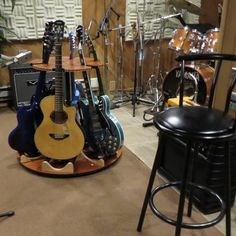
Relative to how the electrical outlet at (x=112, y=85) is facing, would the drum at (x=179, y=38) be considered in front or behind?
in front

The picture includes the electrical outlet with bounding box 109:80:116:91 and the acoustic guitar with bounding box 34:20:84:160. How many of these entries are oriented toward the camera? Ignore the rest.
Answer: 2

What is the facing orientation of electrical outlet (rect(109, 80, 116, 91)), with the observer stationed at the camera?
facing the viewer

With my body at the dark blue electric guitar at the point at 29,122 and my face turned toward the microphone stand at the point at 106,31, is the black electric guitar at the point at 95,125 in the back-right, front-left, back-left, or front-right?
front-right

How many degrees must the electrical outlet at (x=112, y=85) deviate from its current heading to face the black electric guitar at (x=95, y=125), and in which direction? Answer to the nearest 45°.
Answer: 0° — it already faces it

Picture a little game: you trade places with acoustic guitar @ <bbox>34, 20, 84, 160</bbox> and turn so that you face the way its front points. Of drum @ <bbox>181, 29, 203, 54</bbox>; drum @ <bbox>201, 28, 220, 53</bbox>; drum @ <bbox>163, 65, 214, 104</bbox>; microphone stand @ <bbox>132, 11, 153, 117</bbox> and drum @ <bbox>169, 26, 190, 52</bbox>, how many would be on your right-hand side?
0

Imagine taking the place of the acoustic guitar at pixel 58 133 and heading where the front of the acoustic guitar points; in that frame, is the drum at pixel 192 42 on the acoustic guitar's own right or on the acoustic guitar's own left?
on the acoustic guitar's own left

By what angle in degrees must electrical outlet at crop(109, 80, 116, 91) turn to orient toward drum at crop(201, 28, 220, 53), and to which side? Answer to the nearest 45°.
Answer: approximately 45° to its left

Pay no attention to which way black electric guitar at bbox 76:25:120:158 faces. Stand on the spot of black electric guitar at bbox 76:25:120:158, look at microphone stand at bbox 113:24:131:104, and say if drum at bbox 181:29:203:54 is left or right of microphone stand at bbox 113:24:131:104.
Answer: right

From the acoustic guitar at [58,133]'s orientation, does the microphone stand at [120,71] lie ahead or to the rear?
to the rear

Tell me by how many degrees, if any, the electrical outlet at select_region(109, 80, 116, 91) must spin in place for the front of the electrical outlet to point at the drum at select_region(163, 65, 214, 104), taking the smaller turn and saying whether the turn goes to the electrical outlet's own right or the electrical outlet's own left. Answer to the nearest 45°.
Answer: approximately 45° to the electrical outlet's own left

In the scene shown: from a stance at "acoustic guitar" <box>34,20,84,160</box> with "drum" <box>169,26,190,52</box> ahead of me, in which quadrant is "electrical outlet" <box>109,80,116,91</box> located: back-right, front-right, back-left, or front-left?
front-left

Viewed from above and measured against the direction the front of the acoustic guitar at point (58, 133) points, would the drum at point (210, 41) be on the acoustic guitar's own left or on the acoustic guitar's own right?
on the acoustic guitar's own left

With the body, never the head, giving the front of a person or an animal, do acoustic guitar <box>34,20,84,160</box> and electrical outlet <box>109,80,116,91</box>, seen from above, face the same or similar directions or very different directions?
same or similar directions

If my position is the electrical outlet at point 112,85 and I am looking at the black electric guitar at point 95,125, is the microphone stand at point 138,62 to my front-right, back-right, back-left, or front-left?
front-left

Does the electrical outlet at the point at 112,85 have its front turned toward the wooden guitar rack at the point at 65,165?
yes
